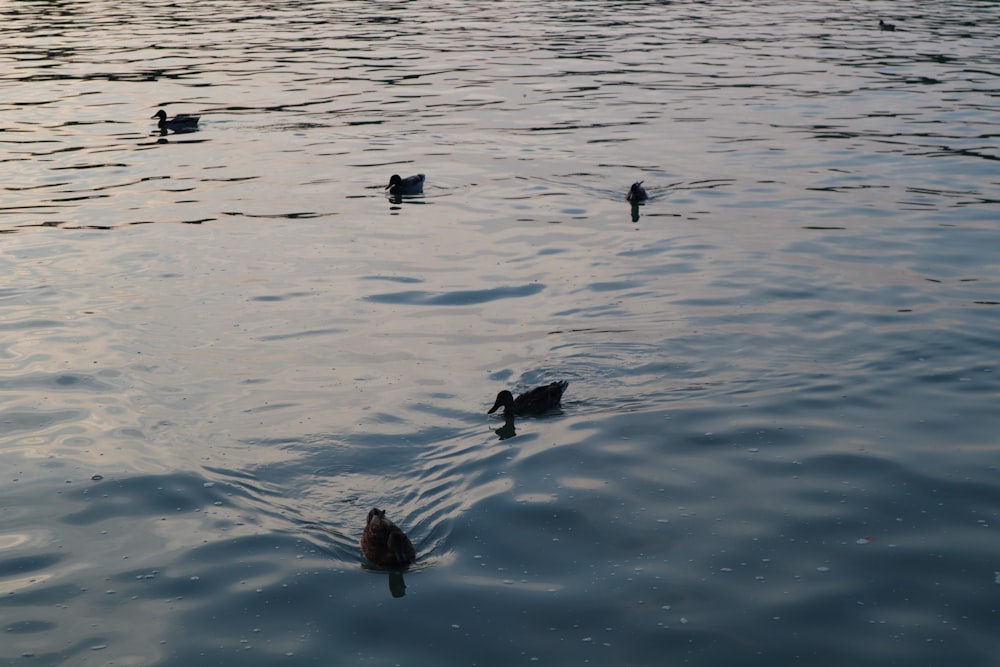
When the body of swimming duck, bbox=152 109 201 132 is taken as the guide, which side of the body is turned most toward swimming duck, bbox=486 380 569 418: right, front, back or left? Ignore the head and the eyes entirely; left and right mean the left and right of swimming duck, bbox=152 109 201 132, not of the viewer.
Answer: left

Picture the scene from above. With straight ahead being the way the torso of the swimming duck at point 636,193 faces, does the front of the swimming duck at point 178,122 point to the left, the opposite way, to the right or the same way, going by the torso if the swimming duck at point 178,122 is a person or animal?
to the right

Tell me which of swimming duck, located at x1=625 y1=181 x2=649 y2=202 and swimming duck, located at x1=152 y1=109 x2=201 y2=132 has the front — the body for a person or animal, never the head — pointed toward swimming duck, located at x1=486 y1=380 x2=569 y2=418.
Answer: swimming duck, located at x1=625 y1=181 x2=649 y2=202

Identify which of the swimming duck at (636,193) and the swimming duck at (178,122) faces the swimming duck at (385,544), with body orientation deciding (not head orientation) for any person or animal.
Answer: the swimming duck at (636,193)

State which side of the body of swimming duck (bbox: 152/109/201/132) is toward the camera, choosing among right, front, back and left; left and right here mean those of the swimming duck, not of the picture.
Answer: left

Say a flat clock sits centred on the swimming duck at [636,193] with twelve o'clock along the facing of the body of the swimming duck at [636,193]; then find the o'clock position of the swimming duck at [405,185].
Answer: the swimming duck at [405,185] is roughly at 3 o'clock from the swimming duck at [636,193].

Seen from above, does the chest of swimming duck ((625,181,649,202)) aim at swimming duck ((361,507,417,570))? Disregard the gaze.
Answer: yes

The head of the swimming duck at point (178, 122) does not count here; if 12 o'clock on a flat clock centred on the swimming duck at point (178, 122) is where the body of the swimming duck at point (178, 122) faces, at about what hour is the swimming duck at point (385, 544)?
the swimming duck at point (385, 544) is roughly at 9 o'clock from the swimming duck at point (178, 122).

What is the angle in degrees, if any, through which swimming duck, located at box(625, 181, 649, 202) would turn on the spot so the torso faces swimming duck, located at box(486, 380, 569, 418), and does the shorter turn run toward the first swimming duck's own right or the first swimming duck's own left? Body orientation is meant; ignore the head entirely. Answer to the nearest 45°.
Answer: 0° — it already faces it

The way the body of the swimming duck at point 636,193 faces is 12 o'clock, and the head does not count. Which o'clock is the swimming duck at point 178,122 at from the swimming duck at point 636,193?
the swimming duck at point 178,122 is roughly at 4 o'clock from the swimming duck at point 636,193.

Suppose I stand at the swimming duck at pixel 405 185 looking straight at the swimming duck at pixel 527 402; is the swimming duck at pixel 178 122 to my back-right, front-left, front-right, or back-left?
back-right

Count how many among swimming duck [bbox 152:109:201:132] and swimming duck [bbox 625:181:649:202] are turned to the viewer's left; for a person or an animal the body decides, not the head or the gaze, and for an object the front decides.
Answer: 1

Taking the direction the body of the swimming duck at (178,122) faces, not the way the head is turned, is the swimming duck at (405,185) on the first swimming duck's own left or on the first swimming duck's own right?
on the first swimming duck's own left
